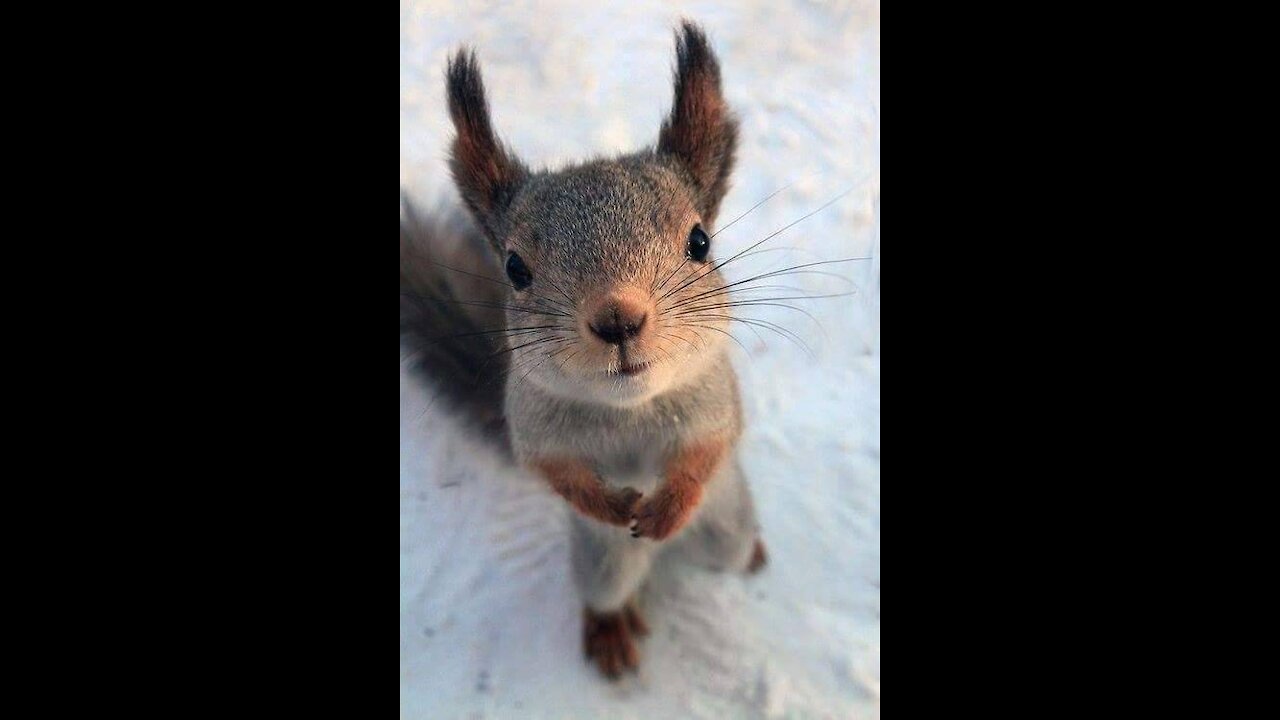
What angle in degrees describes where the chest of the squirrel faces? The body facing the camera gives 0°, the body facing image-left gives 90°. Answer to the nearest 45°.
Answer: approximately 0°
